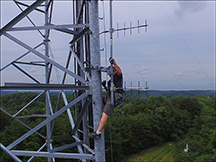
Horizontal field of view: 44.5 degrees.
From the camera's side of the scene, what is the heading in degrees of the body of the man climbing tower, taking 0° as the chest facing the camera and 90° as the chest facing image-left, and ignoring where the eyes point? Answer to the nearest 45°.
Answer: approximately 90°
